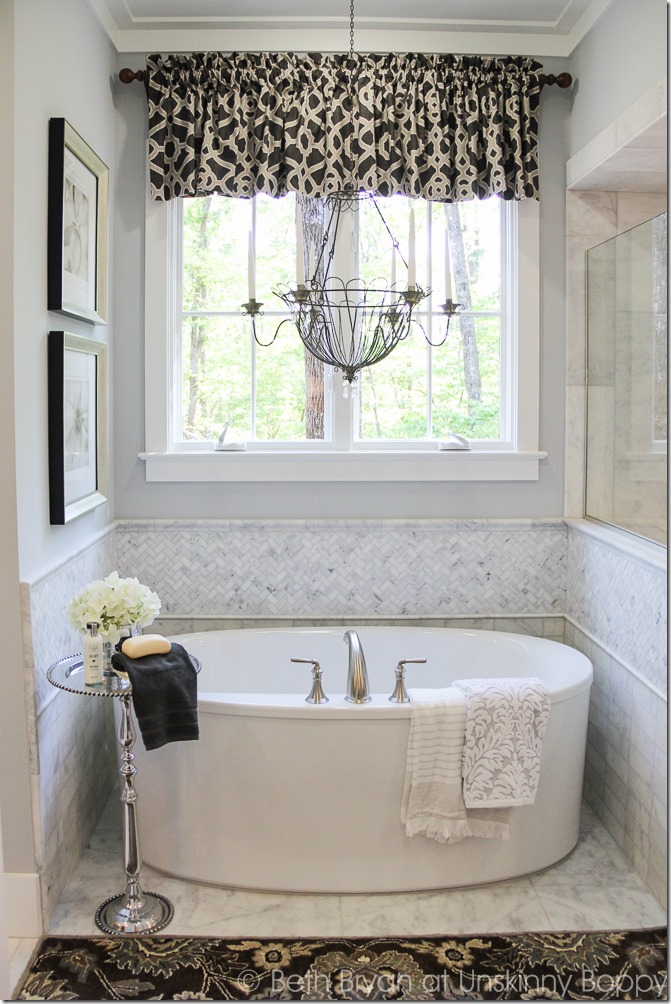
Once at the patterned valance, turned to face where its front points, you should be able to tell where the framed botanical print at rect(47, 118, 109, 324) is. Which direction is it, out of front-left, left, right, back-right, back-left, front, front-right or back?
front-right

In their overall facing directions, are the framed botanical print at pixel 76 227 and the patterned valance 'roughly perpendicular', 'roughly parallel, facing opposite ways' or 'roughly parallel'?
roughly perpendicular

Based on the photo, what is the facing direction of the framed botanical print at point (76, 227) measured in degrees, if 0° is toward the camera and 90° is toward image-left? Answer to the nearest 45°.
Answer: approximately 270°

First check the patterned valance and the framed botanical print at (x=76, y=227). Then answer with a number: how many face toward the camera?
1

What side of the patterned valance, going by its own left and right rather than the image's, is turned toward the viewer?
front
